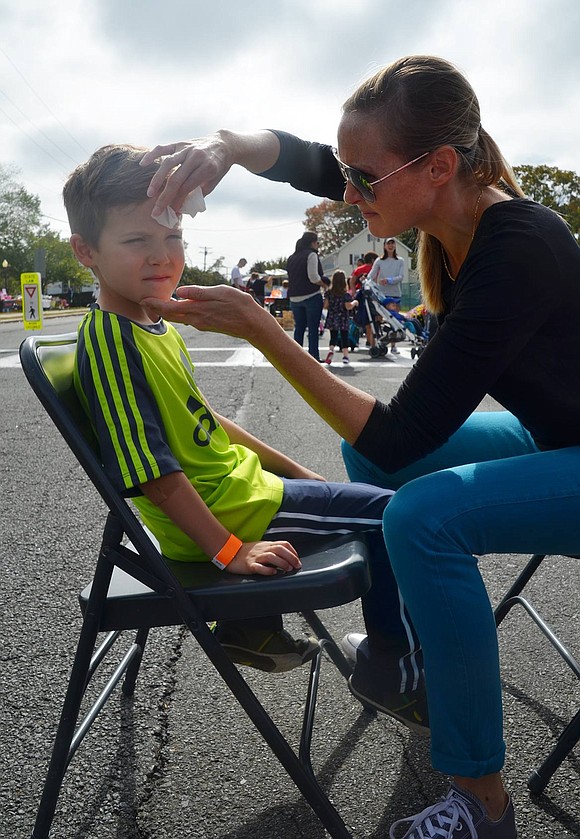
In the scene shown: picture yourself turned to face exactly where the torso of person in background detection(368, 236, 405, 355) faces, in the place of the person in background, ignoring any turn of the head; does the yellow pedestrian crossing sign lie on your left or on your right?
on your right

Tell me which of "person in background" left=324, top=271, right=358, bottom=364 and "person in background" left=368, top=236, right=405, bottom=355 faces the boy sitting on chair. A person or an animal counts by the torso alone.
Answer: "person in background" left=368, top=236, right=405, bottom=355

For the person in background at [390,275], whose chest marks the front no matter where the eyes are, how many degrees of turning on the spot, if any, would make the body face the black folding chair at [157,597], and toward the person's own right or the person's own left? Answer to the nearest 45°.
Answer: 0° — they already face it

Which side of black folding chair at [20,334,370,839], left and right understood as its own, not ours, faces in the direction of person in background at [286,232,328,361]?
left

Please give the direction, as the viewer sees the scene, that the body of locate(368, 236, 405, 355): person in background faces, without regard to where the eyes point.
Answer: toward the camera

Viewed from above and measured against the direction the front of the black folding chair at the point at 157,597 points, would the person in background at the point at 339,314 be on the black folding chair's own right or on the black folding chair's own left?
on the black folding chair's own left

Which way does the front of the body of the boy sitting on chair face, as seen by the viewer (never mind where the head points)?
to the viewer's right

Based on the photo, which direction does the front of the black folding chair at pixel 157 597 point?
to the viewer's right

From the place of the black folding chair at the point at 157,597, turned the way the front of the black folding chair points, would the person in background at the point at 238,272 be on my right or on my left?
on my left

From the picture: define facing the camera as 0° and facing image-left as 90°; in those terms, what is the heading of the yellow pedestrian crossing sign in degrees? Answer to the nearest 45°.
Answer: approximately 0°
